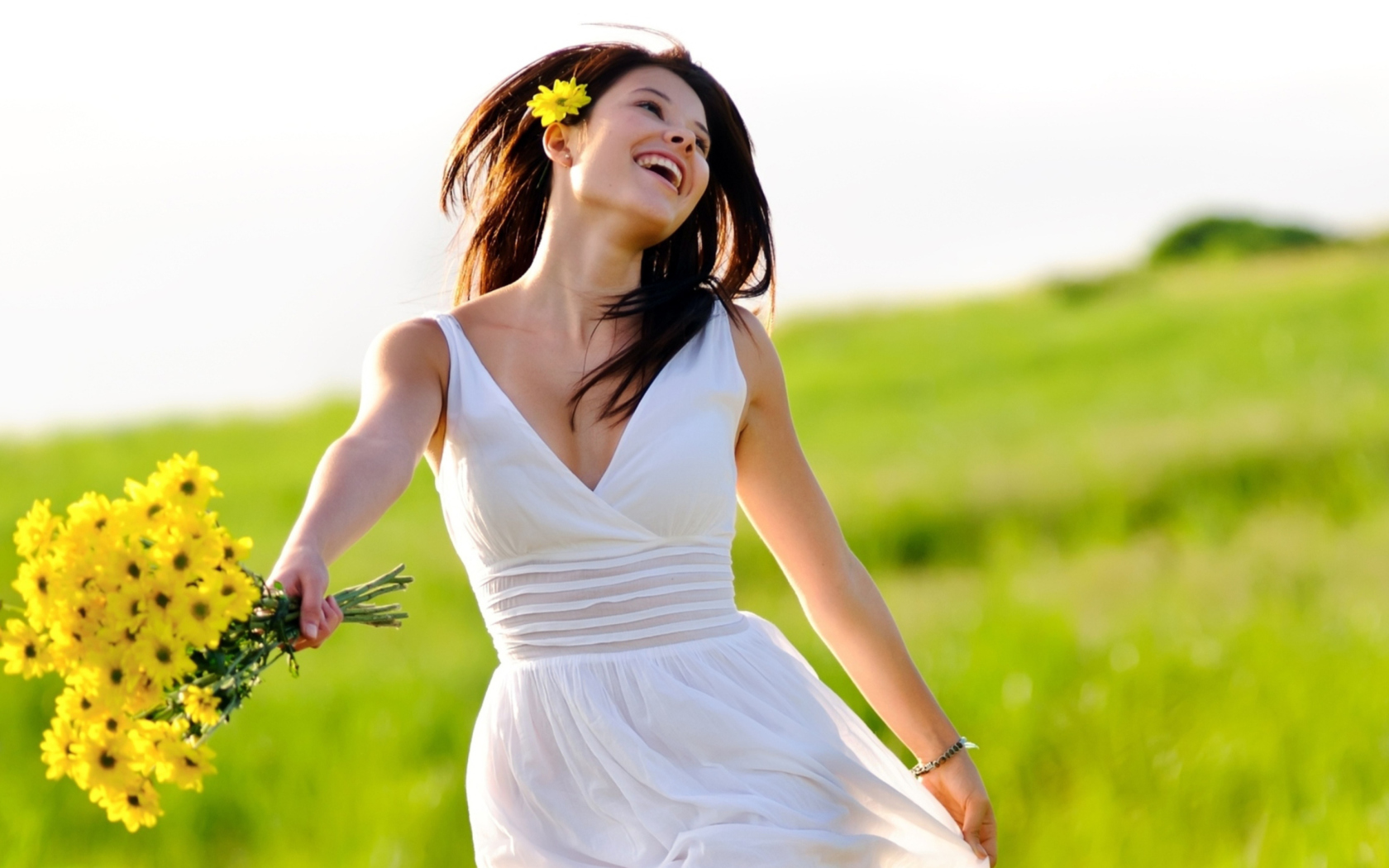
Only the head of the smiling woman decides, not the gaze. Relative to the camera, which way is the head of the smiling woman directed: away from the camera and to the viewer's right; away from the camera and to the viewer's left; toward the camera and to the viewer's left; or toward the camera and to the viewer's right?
toward the camera and to the viewer's right

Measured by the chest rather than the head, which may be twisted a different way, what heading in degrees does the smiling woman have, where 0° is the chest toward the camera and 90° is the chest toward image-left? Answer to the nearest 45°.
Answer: approximately 0°
